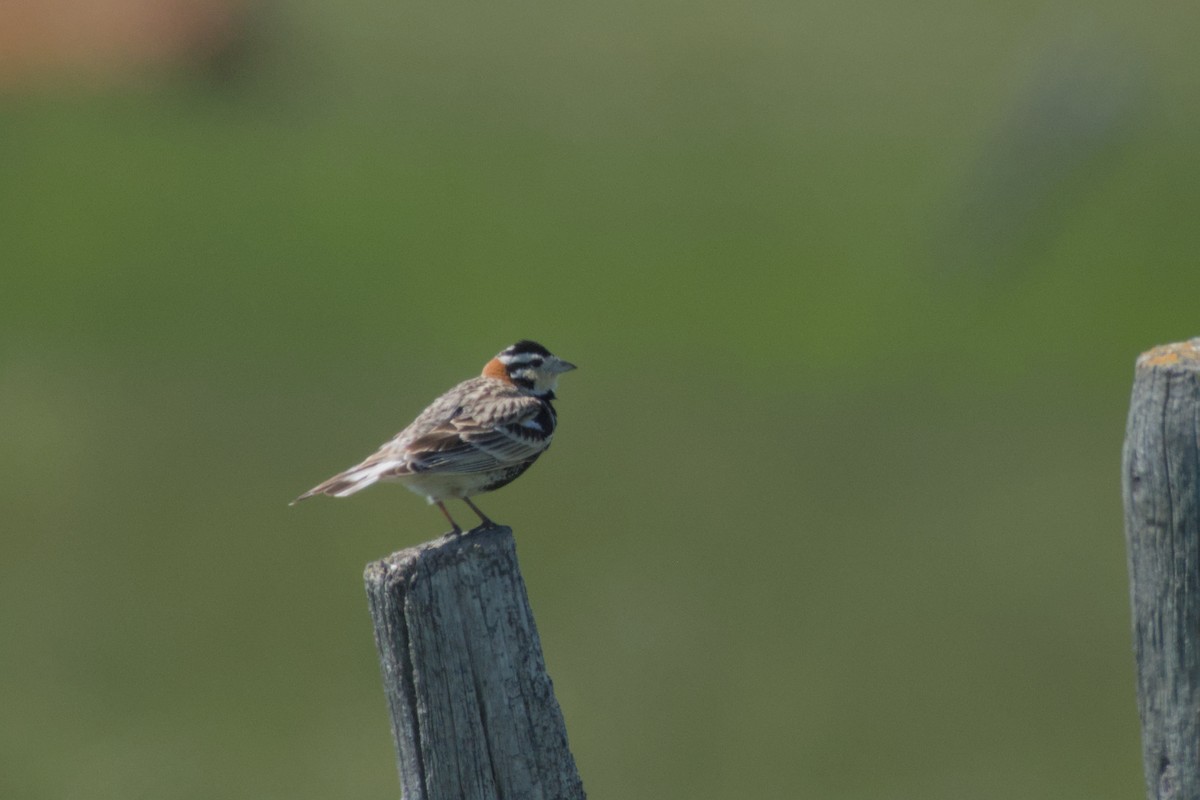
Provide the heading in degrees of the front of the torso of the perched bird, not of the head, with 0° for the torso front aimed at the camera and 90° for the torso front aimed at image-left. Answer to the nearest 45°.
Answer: approximately 270°

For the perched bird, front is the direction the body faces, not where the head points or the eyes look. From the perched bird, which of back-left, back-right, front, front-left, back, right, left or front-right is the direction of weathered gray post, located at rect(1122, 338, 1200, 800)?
front-right
